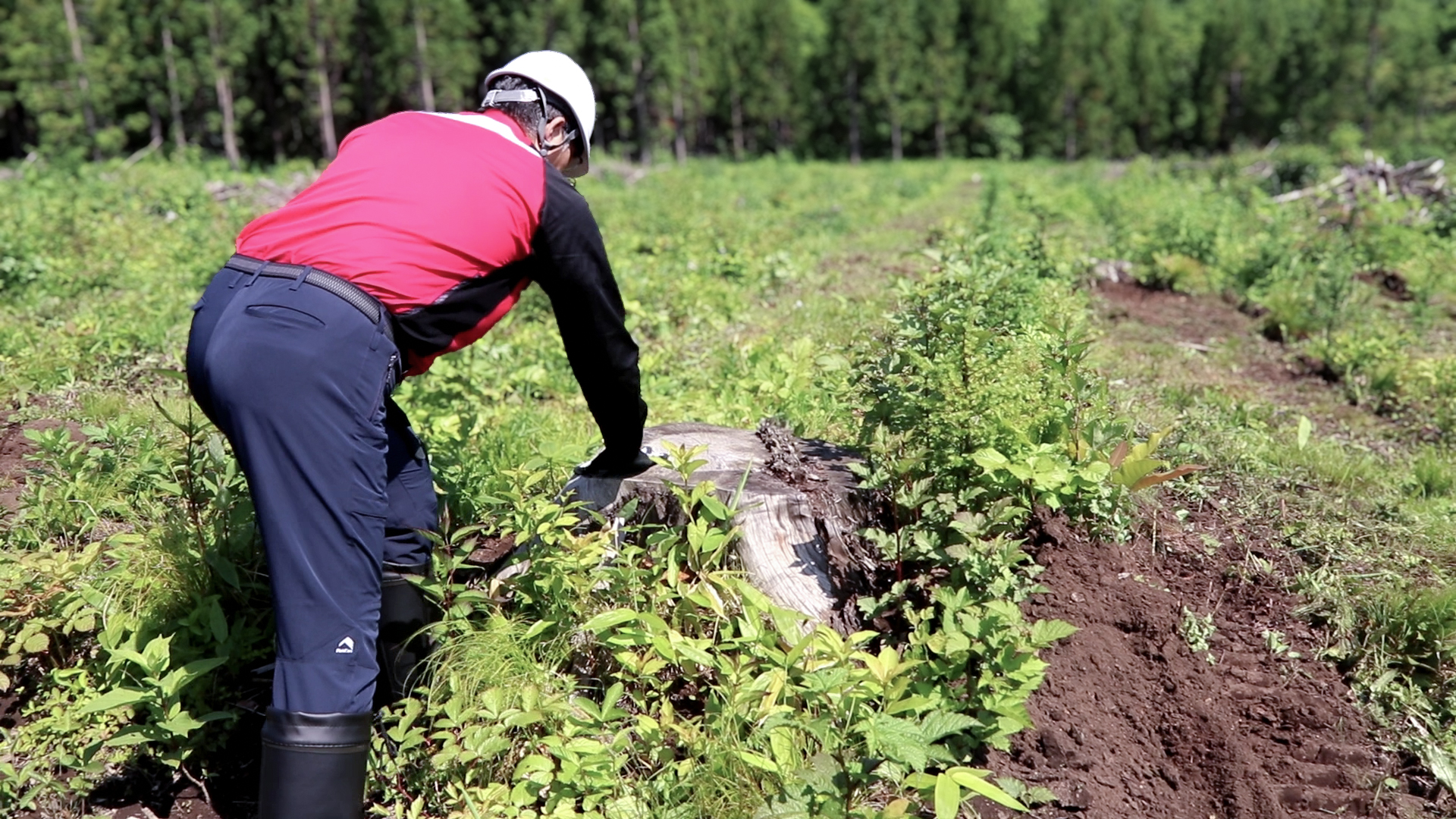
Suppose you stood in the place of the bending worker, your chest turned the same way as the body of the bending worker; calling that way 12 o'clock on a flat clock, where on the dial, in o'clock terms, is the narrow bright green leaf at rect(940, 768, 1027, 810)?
The narrow bright green leaf is roughly at 3 o'clock from the bending worker.

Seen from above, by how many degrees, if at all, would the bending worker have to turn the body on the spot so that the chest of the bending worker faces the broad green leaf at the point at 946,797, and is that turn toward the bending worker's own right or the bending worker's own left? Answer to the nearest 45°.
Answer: approximately 90° to the bending worker's own right

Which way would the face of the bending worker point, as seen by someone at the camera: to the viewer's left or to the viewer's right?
to the viewer's right

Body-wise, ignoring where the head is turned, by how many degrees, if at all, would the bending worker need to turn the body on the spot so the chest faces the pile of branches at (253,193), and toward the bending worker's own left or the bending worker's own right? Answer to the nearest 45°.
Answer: approximately 45° to the bending worker's own left

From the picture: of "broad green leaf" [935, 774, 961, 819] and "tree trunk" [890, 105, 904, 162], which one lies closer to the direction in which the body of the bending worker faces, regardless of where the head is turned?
the tree trunk

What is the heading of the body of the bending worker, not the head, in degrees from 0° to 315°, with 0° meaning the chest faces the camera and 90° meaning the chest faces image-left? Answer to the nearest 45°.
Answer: approximately 225°

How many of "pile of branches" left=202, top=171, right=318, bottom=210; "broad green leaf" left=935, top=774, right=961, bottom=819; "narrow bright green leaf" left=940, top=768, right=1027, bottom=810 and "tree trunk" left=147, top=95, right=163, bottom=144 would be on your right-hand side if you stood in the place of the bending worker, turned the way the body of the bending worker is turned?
2

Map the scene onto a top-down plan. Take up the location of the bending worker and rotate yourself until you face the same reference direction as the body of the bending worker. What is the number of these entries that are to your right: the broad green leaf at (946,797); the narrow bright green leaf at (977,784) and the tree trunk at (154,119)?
2

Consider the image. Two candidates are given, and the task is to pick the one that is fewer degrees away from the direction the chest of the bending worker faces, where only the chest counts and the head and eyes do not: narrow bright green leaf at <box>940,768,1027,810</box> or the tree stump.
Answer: the tree stump
